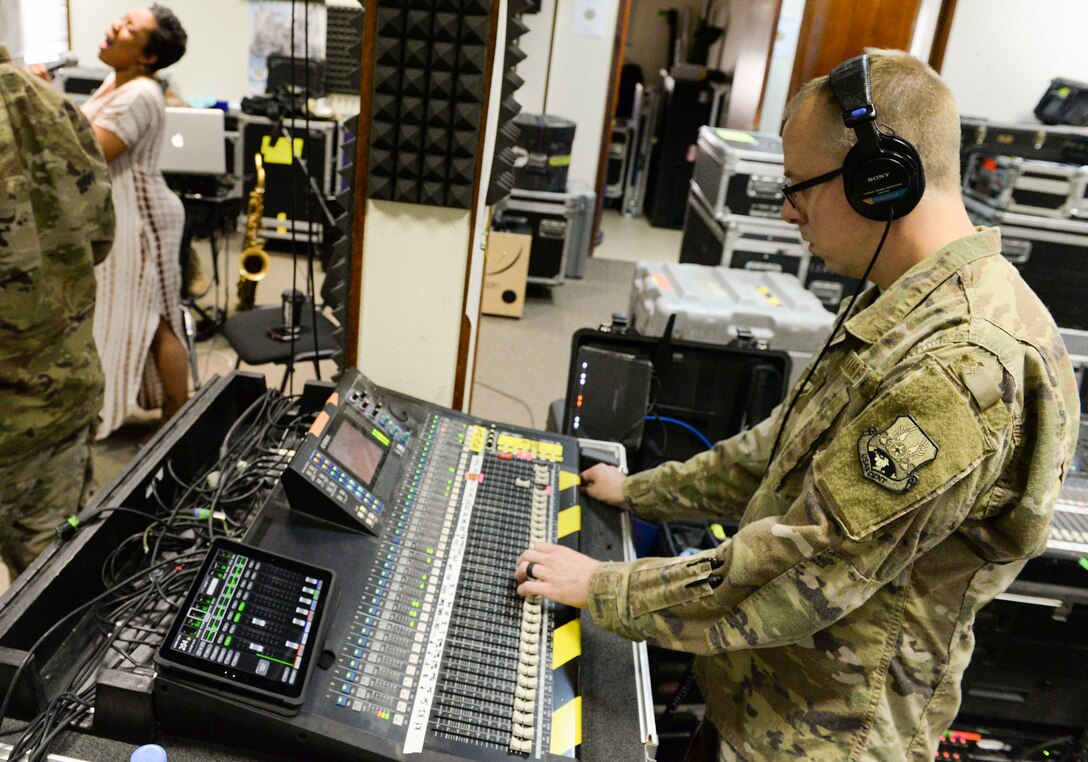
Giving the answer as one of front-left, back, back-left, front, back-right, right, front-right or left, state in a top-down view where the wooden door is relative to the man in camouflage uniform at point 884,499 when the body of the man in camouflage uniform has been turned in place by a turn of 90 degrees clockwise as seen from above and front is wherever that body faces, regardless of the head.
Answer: front

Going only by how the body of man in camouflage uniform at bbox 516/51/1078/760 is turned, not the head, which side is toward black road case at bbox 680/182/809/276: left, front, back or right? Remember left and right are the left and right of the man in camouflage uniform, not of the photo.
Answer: right

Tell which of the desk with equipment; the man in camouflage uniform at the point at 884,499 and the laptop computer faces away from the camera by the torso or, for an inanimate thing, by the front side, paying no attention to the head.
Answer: the laptop computer

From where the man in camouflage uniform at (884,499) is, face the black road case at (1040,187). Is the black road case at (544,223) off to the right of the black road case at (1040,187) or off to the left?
left

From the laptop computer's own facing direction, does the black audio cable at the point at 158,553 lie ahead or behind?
behind

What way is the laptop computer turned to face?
away from the camera

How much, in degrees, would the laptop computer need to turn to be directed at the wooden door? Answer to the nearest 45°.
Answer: approximately 90° to its right

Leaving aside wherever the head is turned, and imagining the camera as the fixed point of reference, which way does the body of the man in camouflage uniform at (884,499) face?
to the viewer's left

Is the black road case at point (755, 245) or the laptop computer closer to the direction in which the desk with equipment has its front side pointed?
the black road case

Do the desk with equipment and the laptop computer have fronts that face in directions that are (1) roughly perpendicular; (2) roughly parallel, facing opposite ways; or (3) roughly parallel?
roughly perpendicular

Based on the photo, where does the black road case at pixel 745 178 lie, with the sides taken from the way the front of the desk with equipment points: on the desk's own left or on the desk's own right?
on the desk's own left

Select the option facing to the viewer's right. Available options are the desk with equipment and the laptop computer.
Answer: the desk with equipment

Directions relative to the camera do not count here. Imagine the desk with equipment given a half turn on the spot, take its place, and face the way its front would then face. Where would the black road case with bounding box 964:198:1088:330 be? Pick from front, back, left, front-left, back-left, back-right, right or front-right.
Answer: back-right

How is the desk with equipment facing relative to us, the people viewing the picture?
facing to the right of the viewer

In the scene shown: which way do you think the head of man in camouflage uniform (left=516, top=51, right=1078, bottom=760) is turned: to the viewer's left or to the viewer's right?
to the viewer's left
